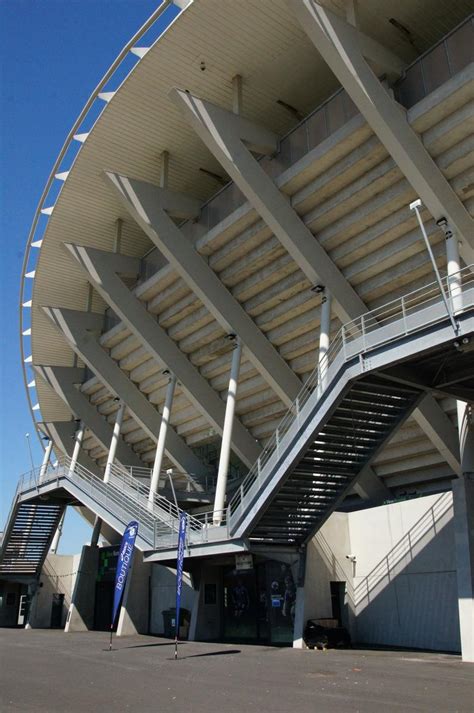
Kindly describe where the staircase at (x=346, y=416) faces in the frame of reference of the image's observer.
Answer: facing away from the viewer and to the left of the viewer

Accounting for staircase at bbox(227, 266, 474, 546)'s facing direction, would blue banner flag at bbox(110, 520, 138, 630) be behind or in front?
in front
